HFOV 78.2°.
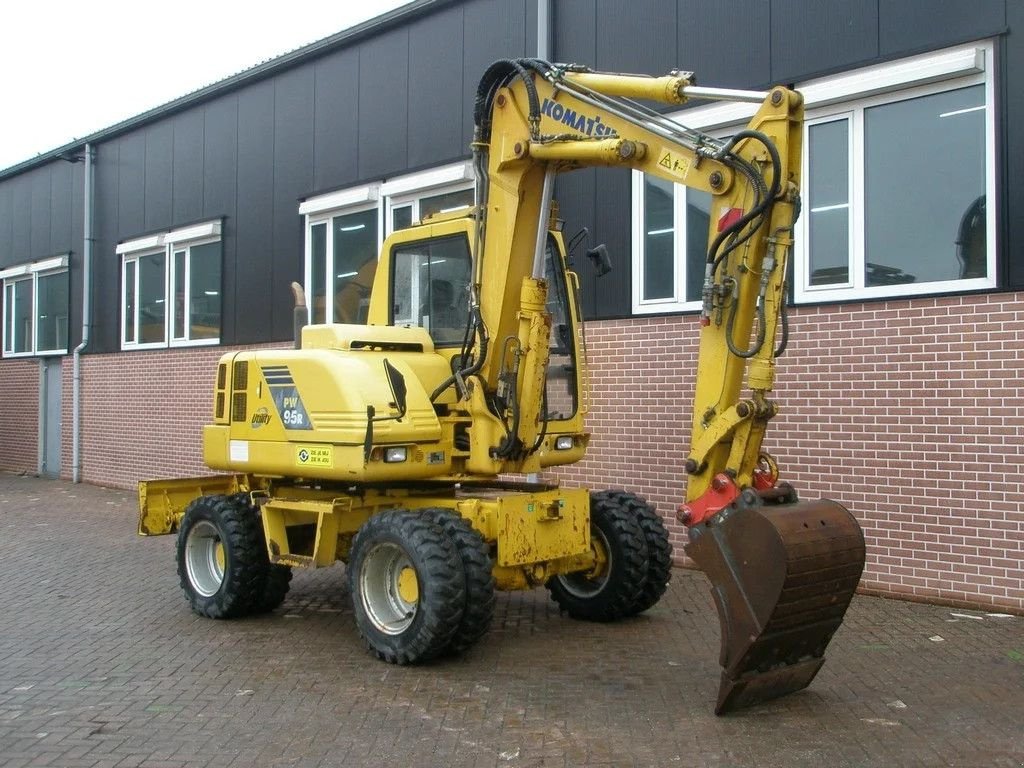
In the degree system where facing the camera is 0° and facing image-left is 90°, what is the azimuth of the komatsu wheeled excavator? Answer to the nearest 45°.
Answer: approximately 315°

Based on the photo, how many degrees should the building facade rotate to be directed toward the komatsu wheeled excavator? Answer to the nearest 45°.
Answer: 0° — it already faces it

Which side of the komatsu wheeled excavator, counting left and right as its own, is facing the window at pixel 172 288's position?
back

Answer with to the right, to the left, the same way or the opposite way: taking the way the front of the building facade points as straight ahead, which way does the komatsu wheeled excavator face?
to the left

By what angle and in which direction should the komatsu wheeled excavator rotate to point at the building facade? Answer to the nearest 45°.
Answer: approximately 90° to its left

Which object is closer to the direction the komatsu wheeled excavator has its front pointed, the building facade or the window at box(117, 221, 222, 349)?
the building facade

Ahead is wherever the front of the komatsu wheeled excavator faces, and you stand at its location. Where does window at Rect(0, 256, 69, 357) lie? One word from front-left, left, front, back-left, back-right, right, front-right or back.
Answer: back

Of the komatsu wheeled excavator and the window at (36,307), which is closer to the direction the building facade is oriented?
the komatsu wheeled excavator

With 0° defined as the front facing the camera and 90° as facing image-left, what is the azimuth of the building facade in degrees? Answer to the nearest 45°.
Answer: approximately 45°

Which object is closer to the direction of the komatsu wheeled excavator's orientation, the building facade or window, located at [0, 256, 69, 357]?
the building facade
